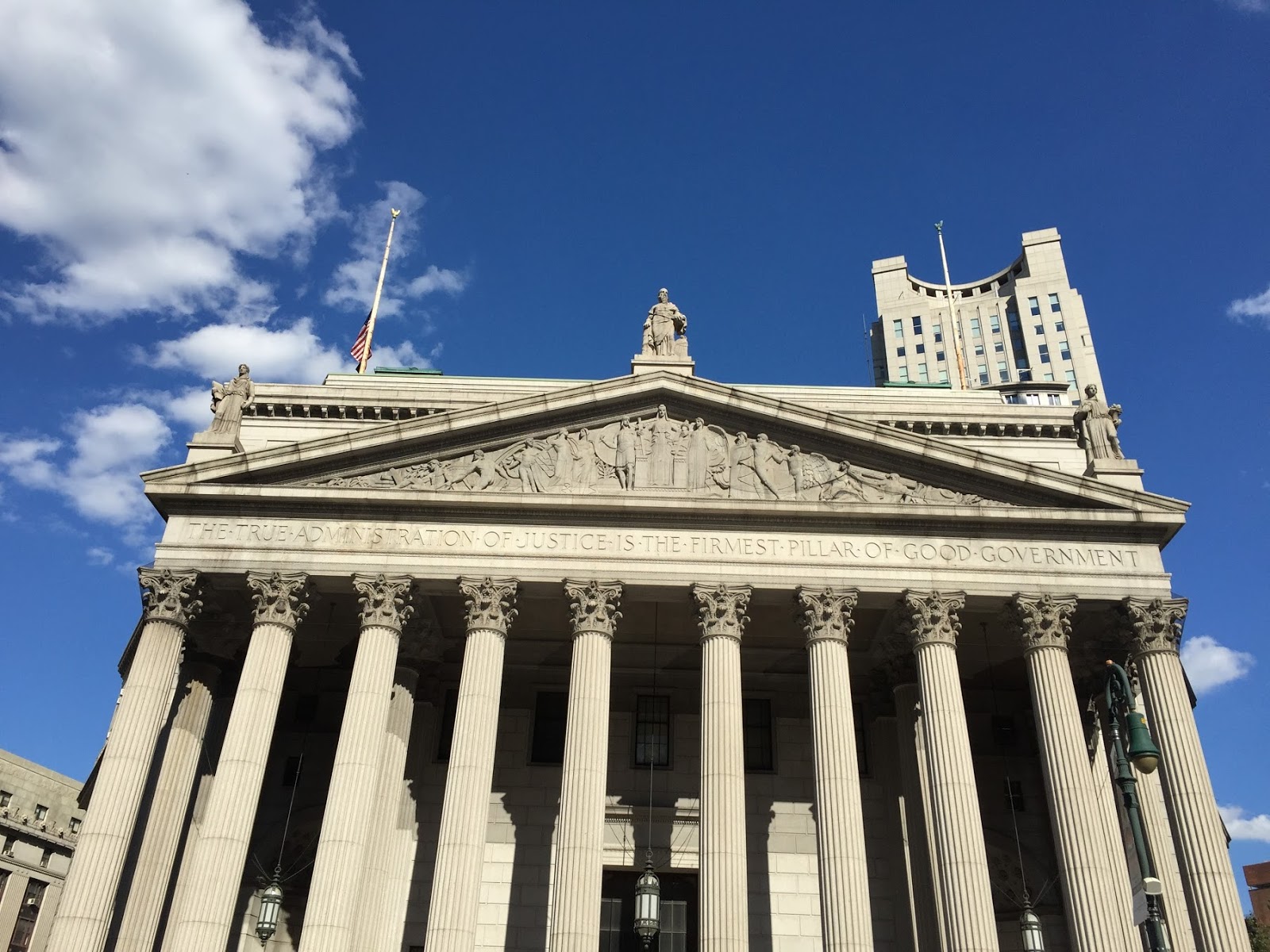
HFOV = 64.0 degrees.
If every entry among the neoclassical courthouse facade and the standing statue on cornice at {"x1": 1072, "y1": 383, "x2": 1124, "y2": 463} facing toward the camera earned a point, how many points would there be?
2

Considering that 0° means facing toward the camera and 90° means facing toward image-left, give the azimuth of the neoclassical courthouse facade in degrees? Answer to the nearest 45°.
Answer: approximately 0°

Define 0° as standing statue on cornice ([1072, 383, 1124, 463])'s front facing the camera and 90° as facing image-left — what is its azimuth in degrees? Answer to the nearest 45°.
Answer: approximately 0°
